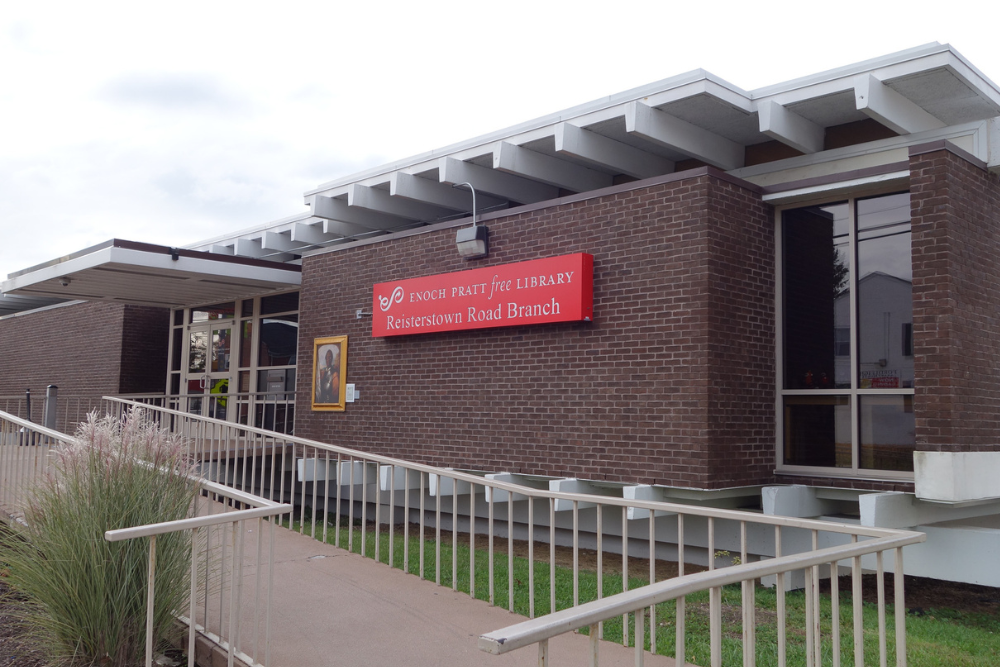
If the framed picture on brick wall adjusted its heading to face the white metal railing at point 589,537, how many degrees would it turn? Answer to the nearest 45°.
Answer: approximately 45° to its left

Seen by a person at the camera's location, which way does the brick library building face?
facing the viewer and to the left of the viewer

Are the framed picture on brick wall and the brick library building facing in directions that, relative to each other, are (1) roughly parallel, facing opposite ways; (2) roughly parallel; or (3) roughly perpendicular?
roughly parallel

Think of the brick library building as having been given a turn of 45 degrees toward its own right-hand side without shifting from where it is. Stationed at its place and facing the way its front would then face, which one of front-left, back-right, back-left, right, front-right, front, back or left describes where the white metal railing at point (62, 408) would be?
front-right

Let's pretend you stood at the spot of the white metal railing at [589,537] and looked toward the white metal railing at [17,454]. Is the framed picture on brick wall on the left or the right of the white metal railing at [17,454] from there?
right

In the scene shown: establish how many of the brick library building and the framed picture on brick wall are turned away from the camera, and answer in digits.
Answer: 0

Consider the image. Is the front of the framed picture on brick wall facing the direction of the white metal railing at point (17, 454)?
yes

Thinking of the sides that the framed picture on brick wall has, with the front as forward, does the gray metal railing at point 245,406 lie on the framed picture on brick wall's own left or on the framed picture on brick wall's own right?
on the framed picture on brick wall's own right

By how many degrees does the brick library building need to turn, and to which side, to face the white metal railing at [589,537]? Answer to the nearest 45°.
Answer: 0° — it already faces it

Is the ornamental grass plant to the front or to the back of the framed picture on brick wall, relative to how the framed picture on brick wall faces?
to the front

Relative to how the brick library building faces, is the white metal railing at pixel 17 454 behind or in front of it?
in front

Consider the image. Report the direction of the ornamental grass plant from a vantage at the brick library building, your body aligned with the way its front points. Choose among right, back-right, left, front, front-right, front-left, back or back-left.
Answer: front

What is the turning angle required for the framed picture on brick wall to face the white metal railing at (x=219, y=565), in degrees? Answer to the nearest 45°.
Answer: approximately 45° to its left
